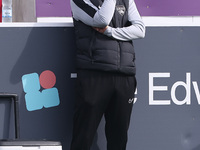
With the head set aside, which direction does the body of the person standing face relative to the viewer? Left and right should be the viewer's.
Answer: facing the viewer and to the right of the viewer
